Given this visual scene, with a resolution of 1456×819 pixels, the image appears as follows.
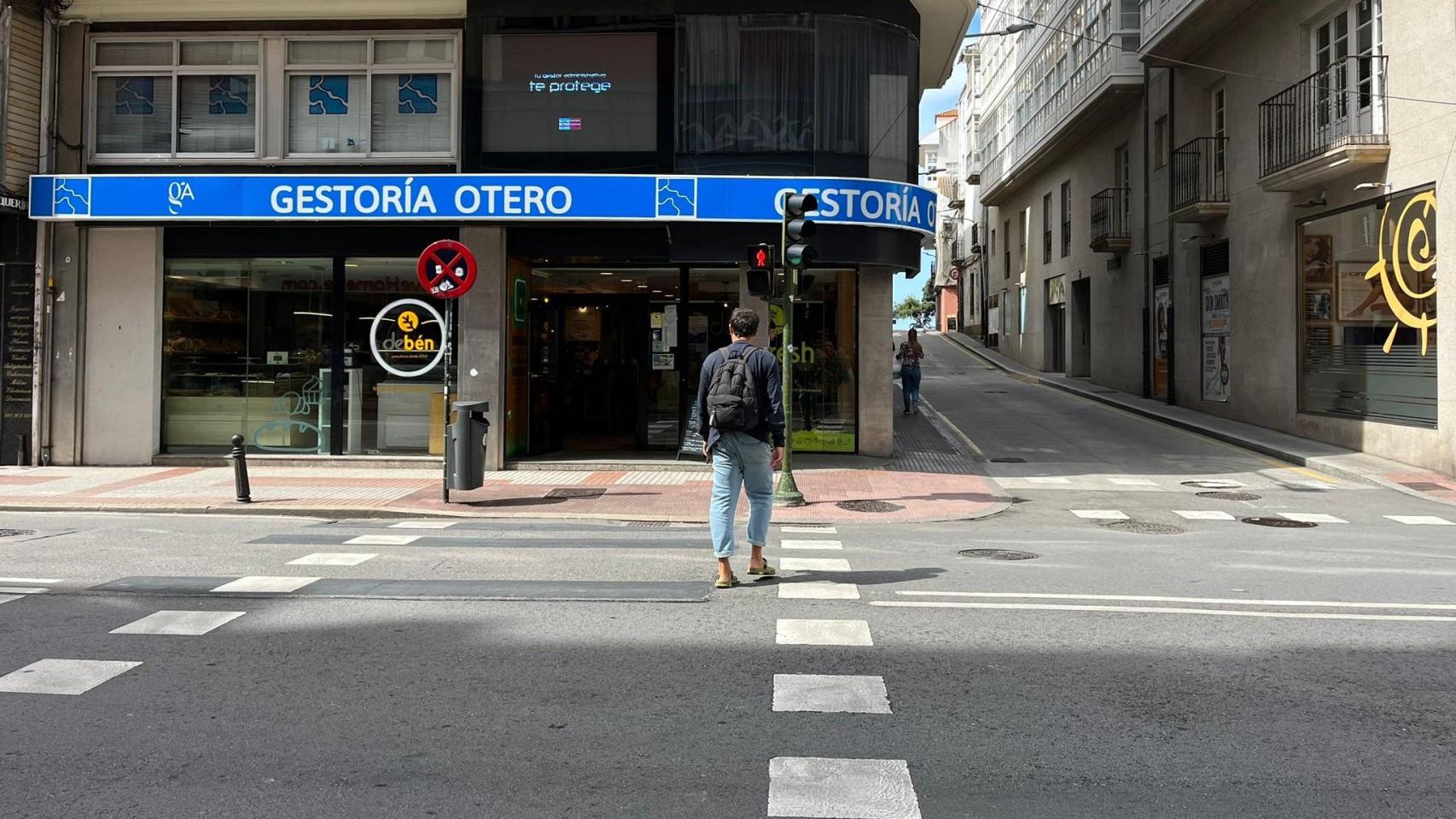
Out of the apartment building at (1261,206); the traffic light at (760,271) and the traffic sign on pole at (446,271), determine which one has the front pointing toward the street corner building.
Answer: the apartment building

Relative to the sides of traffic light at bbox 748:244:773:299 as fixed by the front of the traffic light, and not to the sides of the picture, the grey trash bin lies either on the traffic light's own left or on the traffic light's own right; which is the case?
on the traffic light's own right

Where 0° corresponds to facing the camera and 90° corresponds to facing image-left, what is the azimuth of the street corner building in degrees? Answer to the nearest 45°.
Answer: approximately 0°

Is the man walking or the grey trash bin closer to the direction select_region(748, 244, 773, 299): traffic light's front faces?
the man walking

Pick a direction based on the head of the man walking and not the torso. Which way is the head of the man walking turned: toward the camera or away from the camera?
away from the camera

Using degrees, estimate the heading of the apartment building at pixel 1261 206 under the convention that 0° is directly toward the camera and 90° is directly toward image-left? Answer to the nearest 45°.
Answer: approximately 45°

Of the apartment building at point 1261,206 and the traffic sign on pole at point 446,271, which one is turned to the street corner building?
the apartment building

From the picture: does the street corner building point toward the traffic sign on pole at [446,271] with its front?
yes

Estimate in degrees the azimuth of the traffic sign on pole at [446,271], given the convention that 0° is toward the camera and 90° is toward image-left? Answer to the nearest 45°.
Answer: approximately 0°

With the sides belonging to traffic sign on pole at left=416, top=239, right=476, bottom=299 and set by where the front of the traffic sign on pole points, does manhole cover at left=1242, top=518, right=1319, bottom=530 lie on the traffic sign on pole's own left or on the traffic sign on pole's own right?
on the traffic sign on pole's own left

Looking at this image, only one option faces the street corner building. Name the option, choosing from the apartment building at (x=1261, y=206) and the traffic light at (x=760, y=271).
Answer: the apartment building

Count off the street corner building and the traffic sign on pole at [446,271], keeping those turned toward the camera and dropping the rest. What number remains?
2
